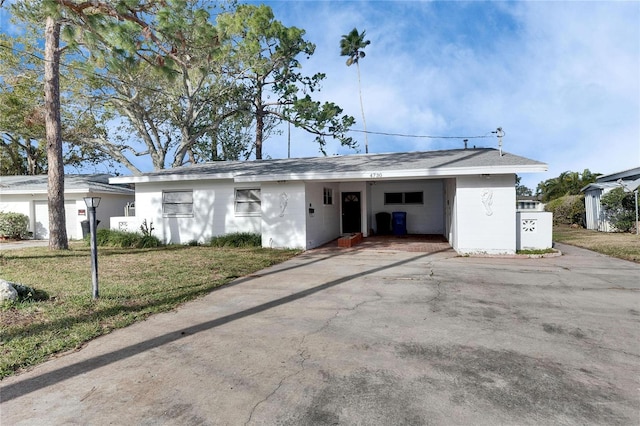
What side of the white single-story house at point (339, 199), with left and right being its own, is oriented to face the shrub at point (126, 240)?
right

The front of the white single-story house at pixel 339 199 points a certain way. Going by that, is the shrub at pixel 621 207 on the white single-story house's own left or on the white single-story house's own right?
on the white single-story house's own left

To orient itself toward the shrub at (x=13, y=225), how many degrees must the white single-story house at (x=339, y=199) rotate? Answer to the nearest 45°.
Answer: approximately 90° to its right

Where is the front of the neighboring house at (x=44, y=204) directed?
toward the camera

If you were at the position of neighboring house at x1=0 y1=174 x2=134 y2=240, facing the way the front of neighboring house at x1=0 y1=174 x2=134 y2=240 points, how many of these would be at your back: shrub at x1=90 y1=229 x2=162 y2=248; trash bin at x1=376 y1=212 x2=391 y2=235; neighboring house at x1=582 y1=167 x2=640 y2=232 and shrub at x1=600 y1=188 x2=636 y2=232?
0

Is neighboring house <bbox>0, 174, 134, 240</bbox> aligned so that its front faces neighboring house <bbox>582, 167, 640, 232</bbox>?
no

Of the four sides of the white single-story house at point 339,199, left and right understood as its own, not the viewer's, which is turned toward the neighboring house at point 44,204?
right

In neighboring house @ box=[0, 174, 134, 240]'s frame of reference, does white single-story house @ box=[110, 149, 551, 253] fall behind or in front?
in front

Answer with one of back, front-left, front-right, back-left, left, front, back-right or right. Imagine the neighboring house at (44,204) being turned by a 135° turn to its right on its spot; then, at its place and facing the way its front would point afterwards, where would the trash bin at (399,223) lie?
back

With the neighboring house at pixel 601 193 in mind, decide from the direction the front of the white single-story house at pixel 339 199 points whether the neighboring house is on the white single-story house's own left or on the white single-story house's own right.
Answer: on the white single-story house's own left

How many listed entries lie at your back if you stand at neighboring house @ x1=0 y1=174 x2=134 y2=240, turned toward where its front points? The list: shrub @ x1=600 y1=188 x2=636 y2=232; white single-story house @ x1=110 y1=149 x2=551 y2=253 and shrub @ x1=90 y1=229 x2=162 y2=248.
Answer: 0

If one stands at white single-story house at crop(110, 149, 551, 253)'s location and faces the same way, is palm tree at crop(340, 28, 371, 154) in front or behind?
behind

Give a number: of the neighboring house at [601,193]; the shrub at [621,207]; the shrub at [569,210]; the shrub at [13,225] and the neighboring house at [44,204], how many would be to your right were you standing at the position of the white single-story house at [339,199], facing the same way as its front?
2

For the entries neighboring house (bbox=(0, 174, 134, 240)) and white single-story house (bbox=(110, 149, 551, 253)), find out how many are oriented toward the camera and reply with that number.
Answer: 2

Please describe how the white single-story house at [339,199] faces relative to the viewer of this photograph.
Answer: facing the viewer
